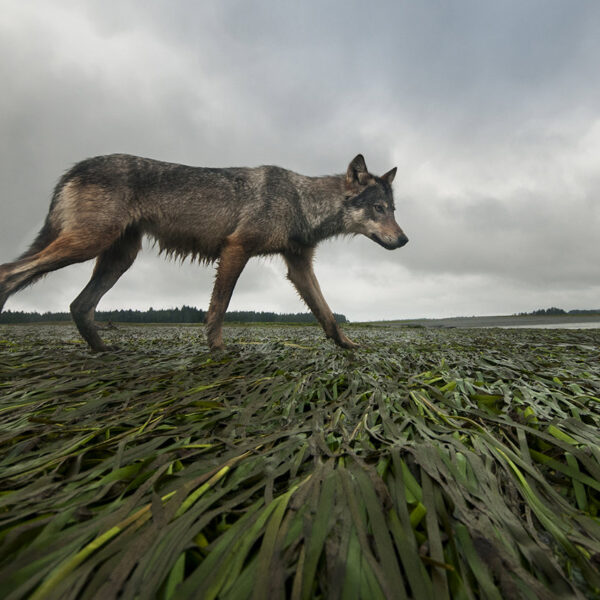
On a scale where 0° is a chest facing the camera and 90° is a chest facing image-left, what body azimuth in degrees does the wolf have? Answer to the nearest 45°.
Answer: approximately 270°
